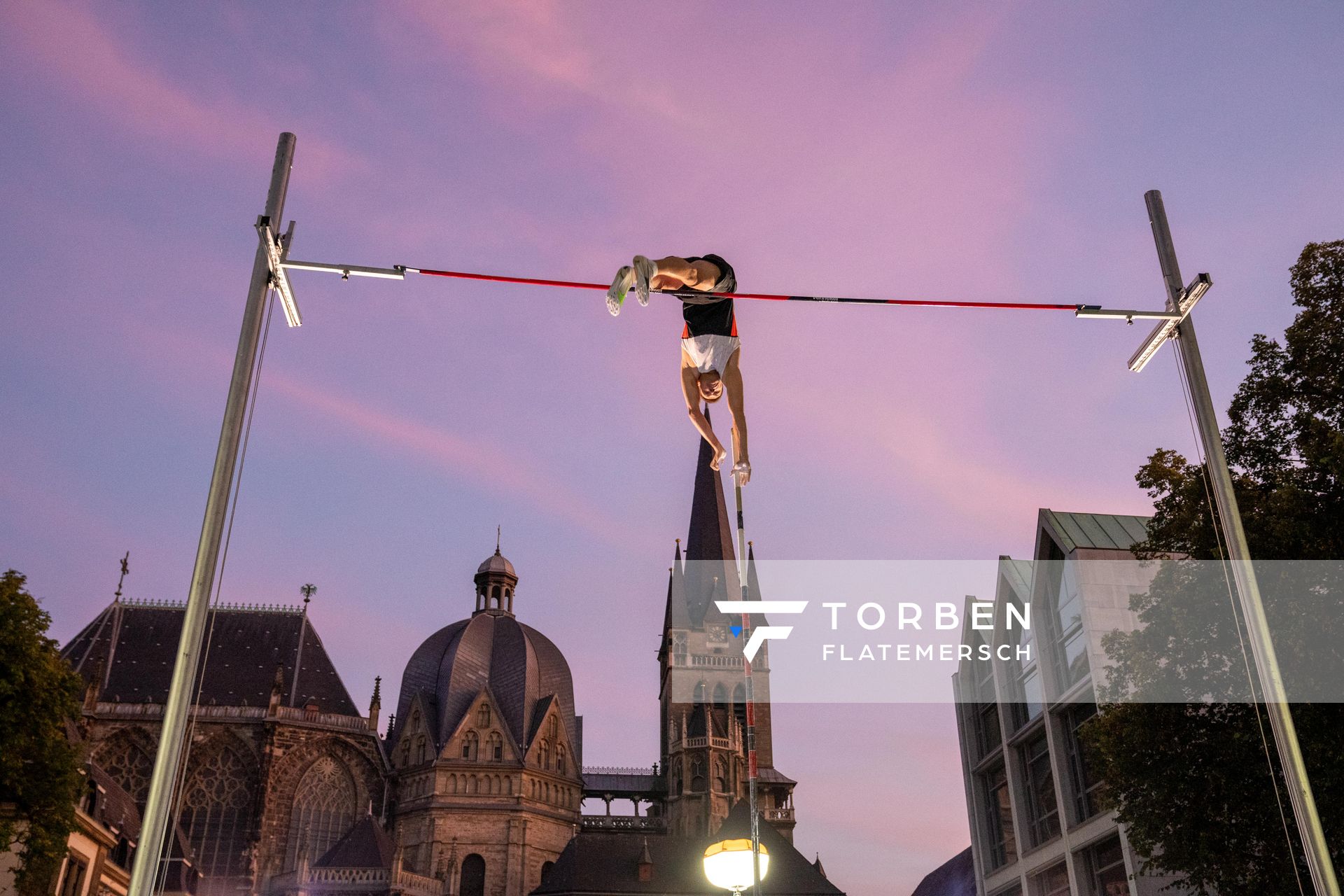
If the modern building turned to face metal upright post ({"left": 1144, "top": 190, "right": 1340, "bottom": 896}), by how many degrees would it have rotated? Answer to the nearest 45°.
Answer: approximately 45° to its left

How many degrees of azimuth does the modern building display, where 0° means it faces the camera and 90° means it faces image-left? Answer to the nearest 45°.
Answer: approximately 45°

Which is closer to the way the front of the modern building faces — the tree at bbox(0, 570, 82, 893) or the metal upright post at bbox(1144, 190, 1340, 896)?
the tree

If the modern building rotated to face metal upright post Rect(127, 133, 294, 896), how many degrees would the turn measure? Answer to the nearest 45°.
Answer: approximately 45° to its left

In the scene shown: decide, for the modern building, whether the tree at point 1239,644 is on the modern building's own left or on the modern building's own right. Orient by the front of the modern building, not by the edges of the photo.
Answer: on the modern building's own left

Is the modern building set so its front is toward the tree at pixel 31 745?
yes

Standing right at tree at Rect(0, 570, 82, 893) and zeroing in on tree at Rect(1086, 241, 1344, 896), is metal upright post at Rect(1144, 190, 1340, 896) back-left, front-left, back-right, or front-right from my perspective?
front-right

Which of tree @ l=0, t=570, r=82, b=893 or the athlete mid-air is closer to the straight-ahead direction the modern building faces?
the tree

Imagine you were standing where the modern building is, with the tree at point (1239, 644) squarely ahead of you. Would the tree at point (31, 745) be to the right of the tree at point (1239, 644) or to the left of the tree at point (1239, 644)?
right

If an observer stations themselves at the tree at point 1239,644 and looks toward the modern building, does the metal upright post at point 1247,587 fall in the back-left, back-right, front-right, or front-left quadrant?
back-left

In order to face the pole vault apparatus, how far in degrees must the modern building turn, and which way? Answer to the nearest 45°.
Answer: approximately 45° to its left

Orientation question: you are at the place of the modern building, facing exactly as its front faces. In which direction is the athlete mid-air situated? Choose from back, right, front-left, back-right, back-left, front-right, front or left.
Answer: front-left
